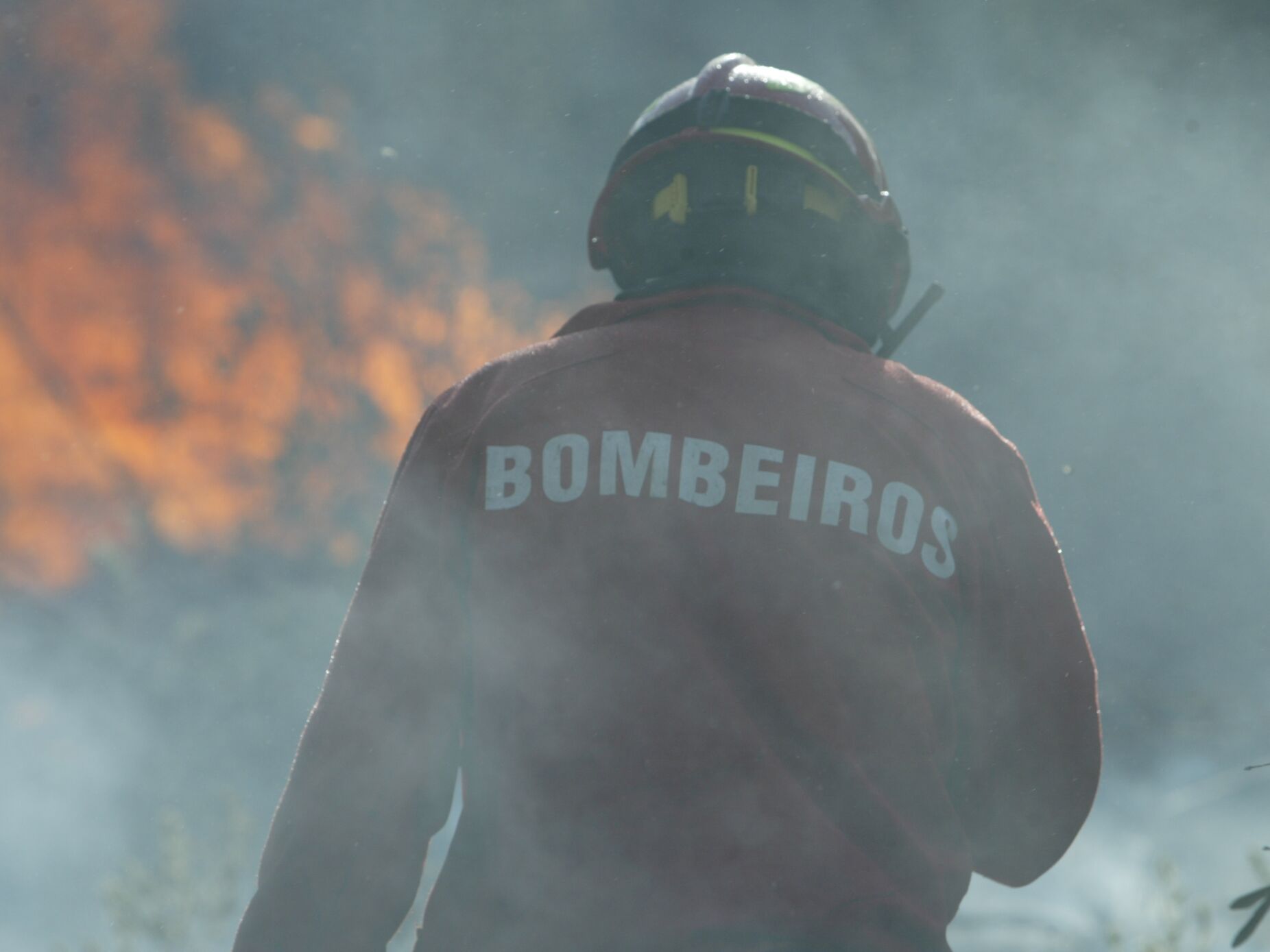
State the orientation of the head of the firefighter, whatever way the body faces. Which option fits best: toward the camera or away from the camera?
away from the camera

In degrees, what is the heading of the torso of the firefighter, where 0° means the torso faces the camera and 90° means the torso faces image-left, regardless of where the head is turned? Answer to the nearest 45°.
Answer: approximately 180°
